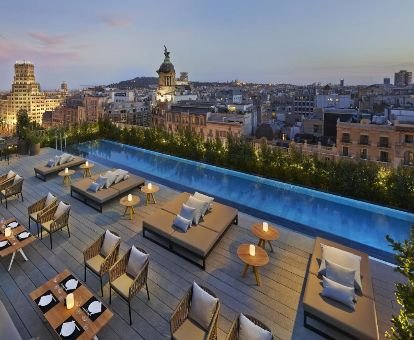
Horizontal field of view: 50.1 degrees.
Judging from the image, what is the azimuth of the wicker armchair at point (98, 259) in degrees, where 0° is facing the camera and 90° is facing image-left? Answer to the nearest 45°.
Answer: approximately 45°

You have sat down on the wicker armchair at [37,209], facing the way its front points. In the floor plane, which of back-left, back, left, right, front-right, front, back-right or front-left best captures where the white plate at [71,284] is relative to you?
front-left

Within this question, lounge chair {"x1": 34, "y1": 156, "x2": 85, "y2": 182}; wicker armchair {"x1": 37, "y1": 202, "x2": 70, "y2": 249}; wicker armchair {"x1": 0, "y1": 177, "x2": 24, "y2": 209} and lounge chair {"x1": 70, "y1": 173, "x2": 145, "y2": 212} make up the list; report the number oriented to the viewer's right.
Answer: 0

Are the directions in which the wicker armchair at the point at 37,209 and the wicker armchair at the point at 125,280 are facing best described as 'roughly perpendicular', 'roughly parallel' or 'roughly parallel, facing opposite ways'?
roughly parallel

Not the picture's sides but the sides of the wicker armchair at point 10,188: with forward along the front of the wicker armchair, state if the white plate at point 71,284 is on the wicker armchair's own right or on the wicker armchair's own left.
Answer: on the wicker armchair's own left

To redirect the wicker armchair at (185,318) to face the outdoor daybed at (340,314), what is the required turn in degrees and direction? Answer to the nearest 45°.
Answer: approximately 135° to its left

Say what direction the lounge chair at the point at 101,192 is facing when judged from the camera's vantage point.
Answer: facing the viewer and to the left of the viewer

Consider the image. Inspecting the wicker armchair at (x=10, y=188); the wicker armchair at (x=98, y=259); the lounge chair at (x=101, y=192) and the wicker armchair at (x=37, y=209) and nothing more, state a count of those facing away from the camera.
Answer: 0

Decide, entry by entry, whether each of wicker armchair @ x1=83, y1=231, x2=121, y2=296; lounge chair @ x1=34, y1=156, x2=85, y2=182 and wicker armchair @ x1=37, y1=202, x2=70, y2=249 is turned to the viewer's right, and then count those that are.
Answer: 0

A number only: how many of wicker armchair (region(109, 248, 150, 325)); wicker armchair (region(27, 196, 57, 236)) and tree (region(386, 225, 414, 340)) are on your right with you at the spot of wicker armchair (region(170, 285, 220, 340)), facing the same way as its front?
2

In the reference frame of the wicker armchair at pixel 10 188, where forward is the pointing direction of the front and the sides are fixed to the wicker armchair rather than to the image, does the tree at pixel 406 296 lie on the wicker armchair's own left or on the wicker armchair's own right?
on the wicker armchair's own left

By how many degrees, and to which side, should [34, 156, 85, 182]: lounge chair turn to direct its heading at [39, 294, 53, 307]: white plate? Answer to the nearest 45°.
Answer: approximately 45° to its left
